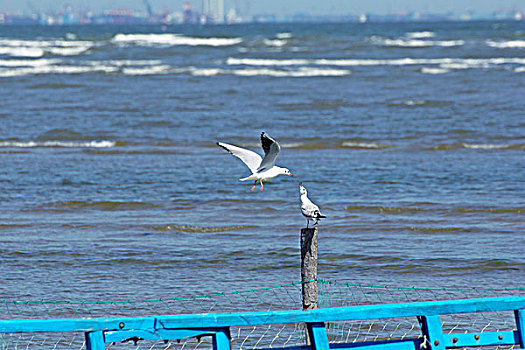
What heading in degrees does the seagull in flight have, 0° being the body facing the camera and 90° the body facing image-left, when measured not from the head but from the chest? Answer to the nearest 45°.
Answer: approximately 270°

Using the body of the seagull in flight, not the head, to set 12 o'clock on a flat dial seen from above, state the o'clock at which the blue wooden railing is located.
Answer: The blue wooden railing is roughly at 3 o'clock from the seagull in flight.
